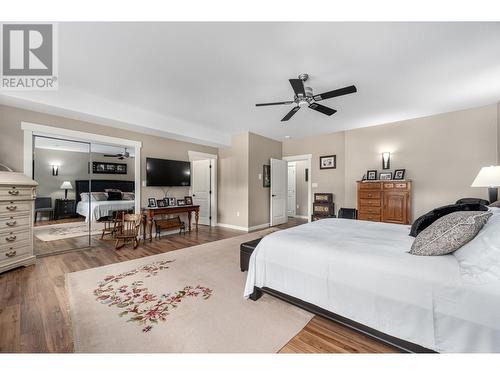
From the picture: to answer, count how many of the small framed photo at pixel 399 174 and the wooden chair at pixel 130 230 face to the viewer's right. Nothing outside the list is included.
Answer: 0

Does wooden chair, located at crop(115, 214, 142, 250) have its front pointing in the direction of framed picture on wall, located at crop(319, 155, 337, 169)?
no

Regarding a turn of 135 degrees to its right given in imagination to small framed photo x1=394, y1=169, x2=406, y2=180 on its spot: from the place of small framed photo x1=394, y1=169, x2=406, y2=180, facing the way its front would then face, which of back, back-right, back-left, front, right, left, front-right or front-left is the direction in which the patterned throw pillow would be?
back

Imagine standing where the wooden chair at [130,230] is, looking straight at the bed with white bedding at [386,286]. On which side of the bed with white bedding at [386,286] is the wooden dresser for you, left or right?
left

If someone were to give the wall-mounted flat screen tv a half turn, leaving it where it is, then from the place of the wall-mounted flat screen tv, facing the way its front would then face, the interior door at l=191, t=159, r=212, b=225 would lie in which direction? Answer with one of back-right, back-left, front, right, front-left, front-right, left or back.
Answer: right

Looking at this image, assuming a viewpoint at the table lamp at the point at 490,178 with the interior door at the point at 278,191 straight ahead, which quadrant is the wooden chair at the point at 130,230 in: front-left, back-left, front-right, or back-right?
front-left

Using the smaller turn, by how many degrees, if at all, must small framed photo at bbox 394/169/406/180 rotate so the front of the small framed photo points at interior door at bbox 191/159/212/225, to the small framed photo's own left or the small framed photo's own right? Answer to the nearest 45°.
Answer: approximately 45° to the small framed photo's own right

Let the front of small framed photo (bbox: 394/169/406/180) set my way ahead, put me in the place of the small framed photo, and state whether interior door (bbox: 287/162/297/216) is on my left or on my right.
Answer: on my right

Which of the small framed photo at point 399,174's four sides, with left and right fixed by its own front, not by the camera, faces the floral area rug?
front

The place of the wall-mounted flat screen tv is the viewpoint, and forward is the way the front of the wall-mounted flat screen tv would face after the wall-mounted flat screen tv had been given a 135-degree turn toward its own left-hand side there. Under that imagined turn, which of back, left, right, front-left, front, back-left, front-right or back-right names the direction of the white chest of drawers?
back-left

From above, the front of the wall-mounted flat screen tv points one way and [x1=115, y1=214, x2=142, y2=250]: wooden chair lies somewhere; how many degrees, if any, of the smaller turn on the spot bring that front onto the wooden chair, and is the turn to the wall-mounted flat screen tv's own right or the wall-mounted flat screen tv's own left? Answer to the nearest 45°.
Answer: approximately 90° to the wall-mounted flat screen tv's own right

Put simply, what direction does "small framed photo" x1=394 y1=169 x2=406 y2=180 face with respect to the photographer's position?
facing the viewer and to the left of the viewer

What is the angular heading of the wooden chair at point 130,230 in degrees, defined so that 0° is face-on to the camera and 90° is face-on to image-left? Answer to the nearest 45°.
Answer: approximately 45°

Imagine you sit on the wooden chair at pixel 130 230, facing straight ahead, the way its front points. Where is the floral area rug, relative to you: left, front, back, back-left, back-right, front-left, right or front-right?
front-left

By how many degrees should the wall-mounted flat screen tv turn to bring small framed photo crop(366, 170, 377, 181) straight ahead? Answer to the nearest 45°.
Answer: approximately 45° to its left
